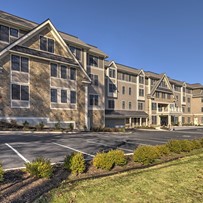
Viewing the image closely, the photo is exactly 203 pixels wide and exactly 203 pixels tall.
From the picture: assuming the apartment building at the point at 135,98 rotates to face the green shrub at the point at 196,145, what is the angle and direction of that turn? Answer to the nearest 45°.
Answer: approximately 45° to its right

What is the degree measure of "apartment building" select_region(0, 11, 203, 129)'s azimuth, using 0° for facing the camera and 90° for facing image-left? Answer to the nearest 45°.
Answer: approximately 315°

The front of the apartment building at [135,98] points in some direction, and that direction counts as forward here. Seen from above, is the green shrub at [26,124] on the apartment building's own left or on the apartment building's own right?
on the apartment building's own right

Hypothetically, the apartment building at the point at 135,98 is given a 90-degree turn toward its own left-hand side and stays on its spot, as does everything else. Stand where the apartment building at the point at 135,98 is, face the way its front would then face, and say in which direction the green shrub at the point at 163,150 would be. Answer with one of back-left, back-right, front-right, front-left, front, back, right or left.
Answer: back-right

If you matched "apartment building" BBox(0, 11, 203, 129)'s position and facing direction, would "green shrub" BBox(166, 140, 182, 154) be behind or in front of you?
in front

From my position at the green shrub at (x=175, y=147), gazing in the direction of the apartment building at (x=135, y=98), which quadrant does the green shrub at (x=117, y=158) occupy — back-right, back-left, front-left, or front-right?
back-left

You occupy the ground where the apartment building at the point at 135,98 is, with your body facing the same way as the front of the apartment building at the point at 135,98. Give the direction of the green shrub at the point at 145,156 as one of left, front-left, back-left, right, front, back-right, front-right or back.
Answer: front-right

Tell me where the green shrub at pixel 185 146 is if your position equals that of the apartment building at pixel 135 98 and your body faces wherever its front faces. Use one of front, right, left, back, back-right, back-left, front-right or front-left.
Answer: front-right
